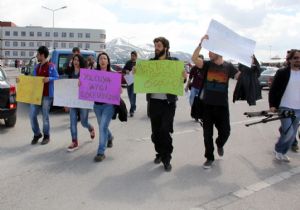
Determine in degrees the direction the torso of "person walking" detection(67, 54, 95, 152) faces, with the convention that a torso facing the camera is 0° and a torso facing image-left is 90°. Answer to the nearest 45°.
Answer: approximately 45°

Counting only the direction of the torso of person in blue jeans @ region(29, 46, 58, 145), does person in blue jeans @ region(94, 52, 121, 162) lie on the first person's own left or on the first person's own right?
on the first person's own left

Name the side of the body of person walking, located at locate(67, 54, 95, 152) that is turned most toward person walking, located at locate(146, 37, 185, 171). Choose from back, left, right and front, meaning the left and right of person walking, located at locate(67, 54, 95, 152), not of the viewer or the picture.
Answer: left

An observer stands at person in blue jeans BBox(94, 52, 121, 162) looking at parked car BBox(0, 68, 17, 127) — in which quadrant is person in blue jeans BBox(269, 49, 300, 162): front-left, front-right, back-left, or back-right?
back-right

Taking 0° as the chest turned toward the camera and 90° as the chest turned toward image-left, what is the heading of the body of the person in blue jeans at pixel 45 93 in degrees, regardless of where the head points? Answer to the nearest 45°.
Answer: approximately 45°

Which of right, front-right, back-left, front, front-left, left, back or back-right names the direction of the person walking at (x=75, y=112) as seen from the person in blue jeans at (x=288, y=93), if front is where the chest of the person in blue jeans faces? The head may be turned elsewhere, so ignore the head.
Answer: back-right

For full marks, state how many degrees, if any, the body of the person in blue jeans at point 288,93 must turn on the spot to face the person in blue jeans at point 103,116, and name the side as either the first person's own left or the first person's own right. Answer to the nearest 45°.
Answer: approximately 135° to the first person's own right

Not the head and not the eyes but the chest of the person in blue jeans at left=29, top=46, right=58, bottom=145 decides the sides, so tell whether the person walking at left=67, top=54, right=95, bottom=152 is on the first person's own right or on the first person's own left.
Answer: on the first person's own left

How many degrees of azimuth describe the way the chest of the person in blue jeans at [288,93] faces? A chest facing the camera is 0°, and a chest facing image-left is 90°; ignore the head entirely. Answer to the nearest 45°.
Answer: approximately 315°
